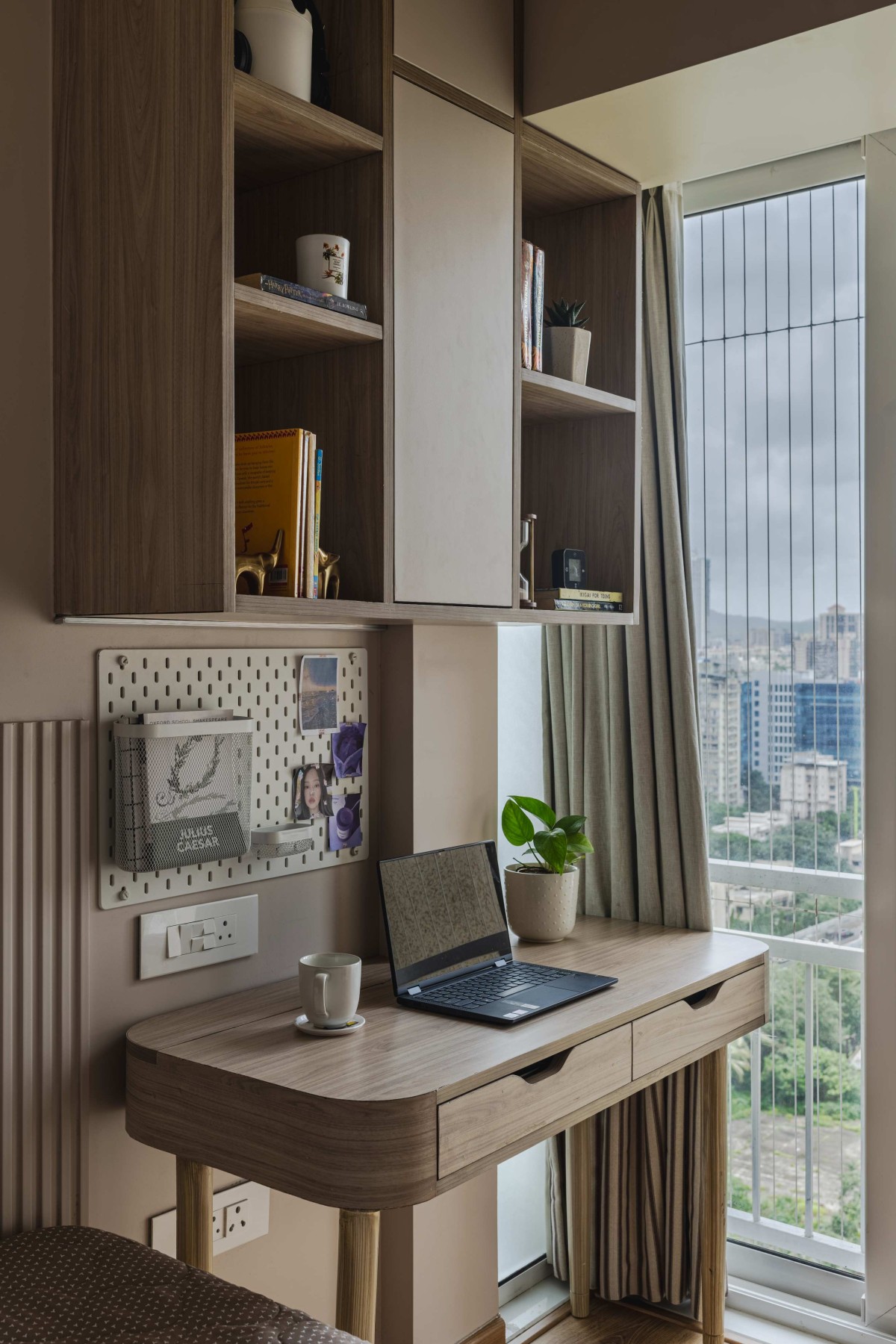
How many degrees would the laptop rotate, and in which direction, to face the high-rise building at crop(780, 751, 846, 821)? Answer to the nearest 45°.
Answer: approximately 90° to its left

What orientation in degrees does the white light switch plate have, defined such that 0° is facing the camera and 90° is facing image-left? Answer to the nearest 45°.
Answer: approximately 315°

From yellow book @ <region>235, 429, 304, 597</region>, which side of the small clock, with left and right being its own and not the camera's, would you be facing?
right

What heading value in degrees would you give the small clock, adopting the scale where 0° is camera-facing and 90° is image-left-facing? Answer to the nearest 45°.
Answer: approximately 315°
